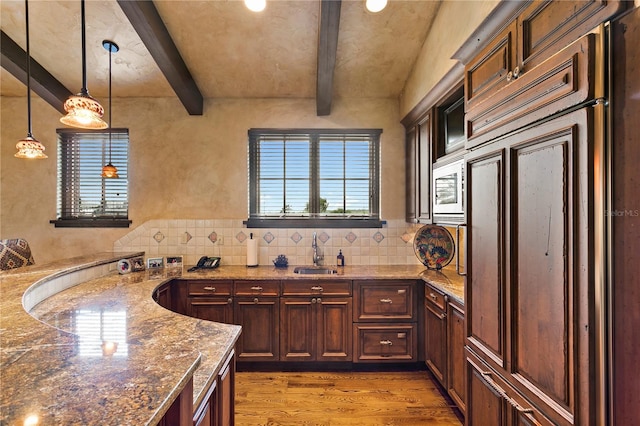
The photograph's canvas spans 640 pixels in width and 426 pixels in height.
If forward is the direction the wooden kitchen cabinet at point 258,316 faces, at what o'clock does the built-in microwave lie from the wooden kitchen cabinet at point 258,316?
The built-in microwave is roughly at 10 o'clock from the wooden kitchen cabinet.

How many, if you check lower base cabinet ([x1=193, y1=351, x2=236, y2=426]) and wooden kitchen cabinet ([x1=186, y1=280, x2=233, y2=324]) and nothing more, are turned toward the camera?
1

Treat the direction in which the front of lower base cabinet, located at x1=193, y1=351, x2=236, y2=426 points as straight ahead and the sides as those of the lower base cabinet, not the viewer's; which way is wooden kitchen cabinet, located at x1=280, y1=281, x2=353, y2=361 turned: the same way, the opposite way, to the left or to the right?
to the right

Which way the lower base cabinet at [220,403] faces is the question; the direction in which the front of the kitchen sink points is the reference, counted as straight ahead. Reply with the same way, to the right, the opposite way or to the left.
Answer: to the left

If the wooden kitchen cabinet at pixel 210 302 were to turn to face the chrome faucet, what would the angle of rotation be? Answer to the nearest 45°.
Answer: approximately 90° to its left

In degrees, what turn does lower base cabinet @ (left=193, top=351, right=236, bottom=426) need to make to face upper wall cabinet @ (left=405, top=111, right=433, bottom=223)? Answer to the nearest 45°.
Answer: approximately 45° to its left

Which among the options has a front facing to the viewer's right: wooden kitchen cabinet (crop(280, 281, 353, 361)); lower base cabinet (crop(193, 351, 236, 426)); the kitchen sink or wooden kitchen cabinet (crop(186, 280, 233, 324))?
the lower base cabinet

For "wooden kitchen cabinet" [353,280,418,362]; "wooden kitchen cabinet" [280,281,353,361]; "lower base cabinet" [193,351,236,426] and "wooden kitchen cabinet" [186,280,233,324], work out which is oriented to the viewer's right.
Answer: the lower base cabinet

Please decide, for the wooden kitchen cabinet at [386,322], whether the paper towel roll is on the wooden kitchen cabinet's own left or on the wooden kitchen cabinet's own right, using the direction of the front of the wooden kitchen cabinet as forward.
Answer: on the wooden kitchen cabinet's own right

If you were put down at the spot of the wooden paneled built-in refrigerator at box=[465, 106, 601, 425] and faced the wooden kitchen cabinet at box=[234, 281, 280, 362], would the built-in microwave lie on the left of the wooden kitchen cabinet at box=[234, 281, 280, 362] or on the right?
right

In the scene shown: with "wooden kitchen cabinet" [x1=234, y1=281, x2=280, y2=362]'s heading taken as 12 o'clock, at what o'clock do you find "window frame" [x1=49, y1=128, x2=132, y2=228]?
The window frame is roughly at 4 o'clock from the wooden kitchen cabinet.

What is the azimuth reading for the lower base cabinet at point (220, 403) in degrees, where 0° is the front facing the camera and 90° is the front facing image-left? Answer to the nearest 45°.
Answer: approximately 270°
